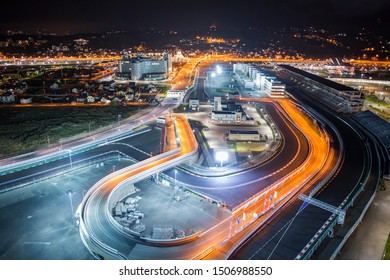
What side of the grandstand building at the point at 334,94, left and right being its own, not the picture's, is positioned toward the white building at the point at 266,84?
front

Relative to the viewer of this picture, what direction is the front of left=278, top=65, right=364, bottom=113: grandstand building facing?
facing the viewer and to the left of the viewer

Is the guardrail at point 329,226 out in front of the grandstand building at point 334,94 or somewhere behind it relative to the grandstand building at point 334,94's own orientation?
in front

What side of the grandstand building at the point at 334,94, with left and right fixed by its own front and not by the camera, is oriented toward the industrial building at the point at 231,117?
front

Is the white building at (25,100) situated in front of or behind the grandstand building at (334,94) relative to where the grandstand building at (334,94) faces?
in front

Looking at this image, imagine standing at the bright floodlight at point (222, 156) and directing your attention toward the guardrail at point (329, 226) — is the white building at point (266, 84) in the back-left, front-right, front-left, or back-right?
back-left

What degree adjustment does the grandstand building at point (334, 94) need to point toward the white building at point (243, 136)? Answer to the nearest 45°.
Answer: approximately 45° to its left

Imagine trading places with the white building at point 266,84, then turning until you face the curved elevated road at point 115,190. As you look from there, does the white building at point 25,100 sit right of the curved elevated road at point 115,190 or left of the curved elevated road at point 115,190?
right
